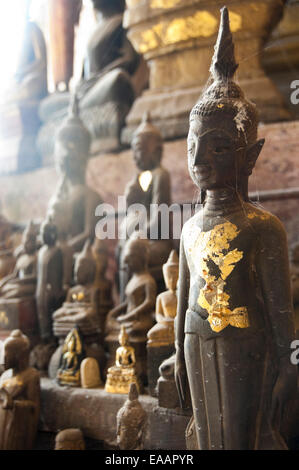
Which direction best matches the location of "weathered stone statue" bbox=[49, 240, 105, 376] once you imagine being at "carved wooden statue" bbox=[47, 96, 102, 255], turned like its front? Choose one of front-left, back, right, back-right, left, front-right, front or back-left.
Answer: front-left

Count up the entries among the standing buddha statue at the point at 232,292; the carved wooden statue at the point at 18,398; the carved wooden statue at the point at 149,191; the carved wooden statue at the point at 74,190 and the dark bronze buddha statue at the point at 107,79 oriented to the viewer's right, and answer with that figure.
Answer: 0

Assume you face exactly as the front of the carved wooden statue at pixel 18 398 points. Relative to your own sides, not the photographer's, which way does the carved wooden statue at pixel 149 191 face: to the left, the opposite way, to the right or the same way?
the same way

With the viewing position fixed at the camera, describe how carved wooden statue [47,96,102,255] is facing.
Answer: facing the viewer and to the left of the viewer

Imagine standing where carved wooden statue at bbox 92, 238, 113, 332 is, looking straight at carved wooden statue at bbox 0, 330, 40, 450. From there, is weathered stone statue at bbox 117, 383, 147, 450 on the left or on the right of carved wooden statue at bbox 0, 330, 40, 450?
left

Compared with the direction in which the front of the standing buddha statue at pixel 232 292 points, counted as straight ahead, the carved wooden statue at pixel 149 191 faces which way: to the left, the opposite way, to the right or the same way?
the same way

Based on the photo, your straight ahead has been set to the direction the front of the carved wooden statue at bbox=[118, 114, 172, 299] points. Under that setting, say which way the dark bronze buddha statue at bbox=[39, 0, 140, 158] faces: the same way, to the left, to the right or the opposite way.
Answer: the same way

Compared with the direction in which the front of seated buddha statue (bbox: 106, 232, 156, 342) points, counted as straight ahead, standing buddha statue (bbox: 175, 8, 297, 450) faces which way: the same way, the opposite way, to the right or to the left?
the same way

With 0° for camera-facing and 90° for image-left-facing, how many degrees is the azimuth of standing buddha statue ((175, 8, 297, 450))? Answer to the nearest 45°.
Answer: approximately 45°

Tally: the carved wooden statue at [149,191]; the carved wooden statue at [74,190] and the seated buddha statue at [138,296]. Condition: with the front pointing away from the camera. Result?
0

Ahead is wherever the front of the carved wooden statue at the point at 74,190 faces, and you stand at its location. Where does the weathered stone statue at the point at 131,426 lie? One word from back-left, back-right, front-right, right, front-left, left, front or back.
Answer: front-left

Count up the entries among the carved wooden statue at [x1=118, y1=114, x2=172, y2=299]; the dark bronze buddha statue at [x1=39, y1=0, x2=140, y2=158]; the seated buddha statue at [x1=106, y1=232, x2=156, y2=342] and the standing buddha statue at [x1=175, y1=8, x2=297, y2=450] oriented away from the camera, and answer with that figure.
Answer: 0
